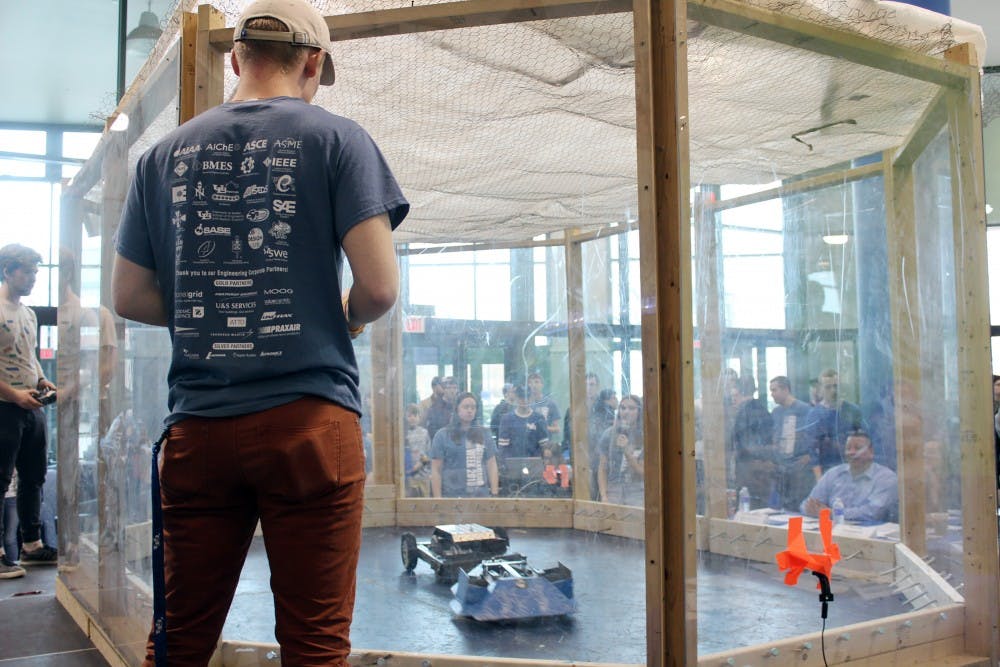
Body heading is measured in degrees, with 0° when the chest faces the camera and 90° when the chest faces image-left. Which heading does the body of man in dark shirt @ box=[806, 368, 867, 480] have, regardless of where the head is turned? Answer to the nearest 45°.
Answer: approximately 0°

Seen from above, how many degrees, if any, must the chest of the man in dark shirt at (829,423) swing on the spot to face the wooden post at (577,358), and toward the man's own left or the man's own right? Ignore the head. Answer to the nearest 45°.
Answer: approximately 90° to the man's own right

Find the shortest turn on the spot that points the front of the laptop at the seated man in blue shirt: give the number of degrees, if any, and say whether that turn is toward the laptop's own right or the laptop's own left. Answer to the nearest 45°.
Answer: approximately 135° to the laptop's own right

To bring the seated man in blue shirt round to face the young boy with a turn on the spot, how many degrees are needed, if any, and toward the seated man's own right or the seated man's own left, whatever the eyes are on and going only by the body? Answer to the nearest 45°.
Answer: approximately 45° to the seated man's own right

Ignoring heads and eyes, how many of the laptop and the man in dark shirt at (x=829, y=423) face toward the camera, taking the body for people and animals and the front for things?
1

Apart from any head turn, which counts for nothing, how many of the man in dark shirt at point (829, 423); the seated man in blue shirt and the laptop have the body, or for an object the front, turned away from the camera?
1

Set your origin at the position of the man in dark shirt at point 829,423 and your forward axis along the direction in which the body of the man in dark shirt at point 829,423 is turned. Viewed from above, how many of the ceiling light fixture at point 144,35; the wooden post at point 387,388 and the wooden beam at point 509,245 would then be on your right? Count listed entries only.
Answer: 3

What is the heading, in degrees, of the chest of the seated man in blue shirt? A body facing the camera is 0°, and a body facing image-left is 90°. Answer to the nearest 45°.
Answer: approximately 45°

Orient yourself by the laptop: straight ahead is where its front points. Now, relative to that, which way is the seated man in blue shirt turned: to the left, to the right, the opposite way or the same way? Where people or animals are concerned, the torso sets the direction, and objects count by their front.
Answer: the opposite way

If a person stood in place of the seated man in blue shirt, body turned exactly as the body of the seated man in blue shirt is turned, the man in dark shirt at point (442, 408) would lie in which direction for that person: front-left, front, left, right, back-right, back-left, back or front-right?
front-right

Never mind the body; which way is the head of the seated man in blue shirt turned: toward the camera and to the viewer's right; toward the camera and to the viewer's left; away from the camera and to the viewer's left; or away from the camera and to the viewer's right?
toward the camera and to the viewer's left

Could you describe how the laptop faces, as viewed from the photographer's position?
facing away from the viewer
